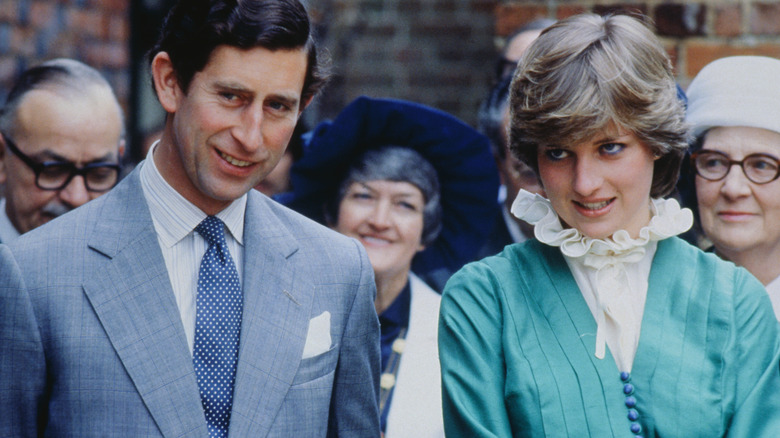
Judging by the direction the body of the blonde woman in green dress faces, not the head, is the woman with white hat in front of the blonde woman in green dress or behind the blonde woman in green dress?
behind

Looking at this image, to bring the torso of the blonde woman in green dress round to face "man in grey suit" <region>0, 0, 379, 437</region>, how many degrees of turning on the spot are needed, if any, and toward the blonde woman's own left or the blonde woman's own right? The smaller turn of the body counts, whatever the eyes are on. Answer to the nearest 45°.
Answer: approximately 90° to the blonde woman's own right

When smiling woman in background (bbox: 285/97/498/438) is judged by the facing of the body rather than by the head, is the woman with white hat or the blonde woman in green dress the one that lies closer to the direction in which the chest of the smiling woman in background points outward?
the blonde woman in green dress

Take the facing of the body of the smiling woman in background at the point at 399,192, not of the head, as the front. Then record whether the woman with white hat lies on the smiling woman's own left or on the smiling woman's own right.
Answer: on the smiling woman's own left

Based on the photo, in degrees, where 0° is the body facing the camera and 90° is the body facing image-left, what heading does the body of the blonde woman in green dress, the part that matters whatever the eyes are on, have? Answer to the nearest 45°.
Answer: approximately 0°
